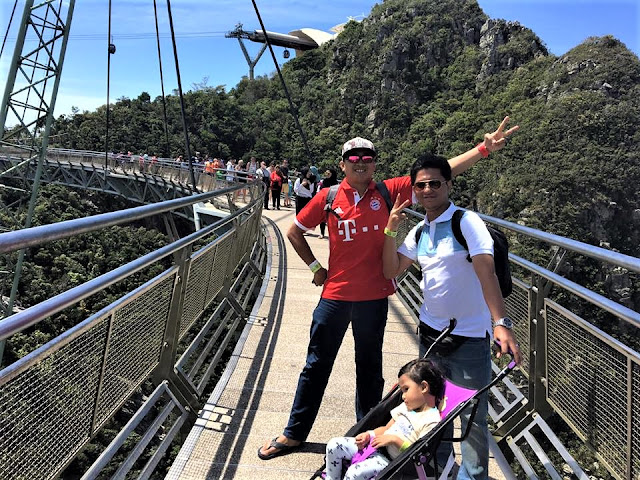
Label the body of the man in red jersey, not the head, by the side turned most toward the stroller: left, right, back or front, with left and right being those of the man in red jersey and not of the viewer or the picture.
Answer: front

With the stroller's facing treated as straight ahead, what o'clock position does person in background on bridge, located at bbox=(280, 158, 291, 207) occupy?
The person in background on bridge is roughly at 4 o'clock from the stroller.

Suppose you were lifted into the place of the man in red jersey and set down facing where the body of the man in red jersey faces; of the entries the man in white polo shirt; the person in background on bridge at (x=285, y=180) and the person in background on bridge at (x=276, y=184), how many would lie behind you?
2

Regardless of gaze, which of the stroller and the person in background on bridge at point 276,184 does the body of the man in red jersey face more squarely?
the stroller

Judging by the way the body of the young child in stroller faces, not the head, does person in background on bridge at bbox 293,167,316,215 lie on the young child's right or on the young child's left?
on the young child's right

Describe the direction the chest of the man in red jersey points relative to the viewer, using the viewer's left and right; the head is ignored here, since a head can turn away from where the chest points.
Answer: facing the viewer

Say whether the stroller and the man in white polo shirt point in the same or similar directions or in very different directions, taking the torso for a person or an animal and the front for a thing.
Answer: same or similar directions

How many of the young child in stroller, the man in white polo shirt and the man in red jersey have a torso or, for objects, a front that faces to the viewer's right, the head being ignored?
0

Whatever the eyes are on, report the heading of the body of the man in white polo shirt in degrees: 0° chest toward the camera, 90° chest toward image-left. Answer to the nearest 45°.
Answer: approximately 45°

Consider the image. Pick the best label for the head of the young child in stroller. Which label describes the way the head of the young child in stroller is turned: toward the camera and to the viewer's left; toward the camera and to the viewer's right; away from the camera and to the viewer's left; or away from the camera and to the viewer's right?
toward the camera and to the viewer's left

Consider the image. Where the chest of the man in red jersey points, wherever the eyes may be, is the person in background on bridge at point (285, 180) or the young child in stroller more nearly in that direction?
the young child in stroller

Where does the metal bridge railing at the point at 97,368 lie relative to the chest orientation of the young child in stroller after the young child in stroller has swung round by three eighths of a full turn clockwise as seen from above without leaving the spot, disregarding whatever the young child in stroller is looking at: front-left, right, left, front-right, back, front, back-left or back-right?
left

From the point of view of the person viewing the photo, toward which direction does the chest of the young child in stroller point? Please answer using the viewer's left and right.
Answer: facing the viewer and to the left of the viewer

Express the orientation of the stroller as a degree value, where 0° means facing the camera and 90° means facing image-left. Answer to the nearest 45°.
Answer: approximately 45°

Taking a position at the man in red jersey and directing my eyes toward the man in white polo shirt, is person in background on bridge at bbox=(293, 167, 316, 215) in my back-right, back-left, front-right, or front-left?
back-left

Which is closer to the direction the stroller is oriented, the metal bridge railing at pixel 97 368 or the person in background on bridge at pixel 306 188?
the metal bridge railing

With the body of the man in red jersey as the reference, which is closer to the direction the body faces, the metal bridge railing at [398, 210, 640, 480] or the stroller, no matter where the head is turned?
the stroller

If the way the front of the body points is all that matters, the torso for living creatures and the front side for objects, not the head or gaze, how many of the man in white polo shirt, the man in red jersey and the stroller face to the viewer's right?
0

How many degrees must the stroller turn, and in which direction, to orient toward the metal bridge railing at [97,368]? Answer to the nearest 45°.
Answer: approximately 45° to its right
